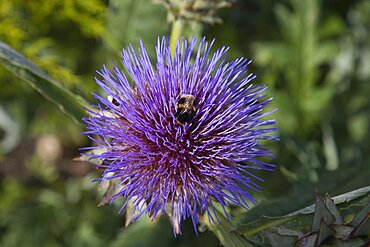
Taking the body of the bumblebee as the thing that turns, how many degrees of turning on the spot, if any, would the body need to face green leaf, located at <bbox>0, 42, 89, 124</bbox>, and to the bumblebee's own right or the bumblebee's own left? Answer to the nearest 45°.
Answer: approximately 90° to the bumblebee's own left

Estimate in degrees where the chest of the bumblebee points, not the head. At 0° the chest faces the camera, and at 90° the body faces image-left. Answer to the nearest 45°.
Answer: approximately 180°
